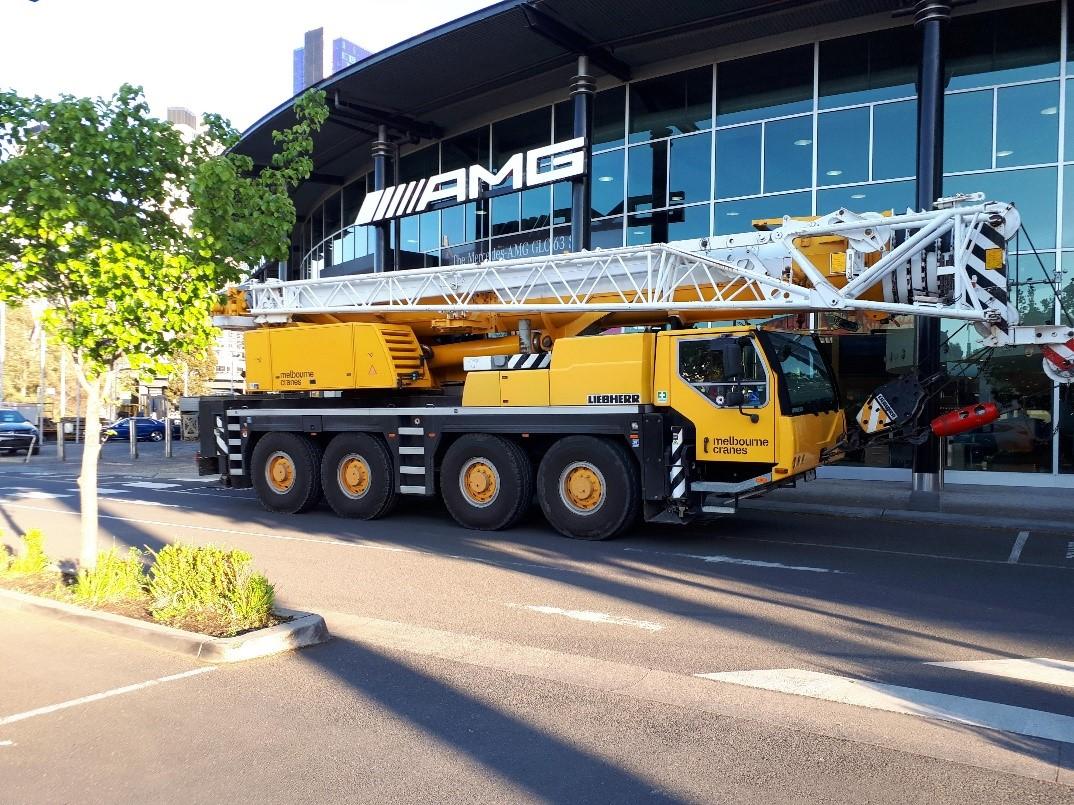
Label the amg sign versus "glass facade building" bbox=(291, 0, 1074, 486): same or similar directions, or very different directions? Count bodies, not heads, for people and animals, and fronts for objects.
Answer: same or similar directions

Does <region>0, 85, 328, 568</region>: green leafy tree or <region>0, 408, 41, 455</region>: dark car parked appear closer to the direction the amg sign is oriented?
the green leafy tree

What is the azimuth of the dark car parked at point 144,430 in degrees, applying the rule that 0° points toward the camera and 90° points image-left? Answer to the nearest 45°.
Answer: approximately 90°

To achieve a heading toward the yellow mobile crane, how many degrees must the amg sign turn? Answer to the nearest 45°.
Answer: approximately 45° to its left

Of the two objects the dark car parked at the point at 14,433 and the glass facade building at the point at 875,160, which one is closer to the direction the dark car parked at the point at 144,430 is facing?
the dark car parked

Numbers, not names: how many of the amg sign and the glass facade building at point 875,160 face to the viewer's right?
0

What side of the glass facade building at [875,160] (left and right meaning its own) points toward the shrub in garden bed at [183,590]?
front

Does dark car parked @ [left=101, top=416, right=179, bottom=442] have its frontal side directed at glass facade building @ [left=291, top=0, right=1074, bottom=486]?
no

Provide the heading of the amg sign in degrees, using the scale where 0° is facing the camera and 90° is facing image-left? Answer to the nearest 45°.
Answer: approximately 45°

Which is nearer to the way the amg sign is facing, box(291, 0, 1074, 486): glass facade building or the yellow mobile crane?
the yellow mobile crane

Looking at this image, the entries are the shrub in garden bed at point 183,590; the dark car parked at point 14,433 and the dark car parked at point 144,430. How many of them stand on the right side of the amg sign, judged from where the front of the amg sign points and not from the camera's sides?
2

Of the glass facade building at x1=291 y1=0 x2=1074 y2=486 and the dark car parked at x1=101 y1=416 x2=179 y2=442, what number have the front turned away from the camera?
0

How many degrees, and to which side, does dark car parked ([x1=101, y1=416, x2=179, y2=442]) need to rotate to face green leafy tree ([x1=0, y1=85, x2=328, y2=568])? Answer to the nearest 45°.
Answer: approximately 90° to its left
